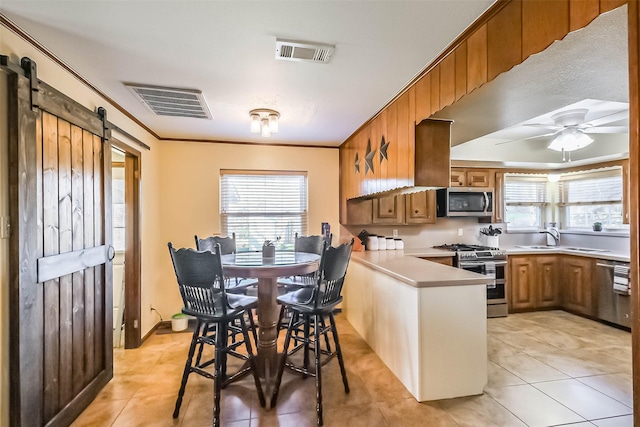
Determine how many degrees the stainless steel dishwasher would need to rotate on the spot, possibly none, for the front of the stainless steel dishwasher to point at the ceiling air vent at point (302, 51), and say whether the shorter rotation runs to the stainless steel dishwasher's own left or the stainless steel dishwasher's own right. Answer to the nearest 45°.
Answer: approximately 45° to the stainless steel dishwasher's own left

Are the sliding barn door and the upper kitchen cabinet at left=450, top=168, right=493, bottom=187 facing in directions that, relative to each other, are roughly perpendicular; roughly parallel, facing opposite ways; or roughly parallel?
roughly perpendicular

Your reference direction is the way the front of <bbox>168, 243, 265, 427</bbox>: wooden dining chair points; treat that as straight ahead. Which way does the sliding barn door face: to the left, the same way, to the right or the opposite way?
to the right

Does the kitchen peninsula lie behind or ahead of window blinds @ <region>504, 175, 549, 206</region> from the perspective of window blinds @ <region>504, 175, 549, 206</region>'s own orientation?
ahead

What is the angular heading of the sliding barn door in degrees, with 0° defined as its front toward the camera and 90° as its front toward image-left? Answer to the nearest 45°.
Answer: approximately 315°

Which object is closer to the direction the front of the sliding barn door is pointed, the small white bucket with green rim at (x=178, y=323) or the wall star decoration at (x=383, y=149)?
the wall star decoration

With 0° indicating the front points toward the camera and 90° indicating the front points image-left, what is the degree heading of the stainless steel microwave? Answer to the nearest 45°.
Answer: approximately 0°

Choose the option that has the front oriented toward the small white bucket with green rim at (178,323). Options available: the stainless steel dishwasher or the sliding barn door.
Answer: the stainless steel dishwasher

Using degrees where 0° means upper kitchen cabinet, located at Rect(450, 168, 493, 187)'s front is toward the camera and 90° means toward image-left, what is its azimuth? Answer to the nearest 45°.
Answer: approximately 0°

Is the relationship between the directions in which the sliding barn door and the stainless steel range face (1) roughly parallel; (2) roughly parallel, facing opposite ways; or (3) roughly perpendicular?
roughly perpendicular

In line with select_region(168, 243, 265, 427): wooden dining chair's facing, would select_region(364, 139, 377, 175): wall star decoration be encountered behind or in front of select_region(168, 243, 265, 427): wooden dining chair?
in front

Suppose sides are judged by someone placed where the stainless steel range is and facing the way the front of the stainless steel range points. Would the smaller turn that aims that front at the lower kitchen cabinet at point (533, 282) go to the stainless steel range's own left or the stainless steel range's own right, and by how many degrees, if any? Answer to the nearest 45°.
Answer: approximately 135° to the stainless steel range's own left
